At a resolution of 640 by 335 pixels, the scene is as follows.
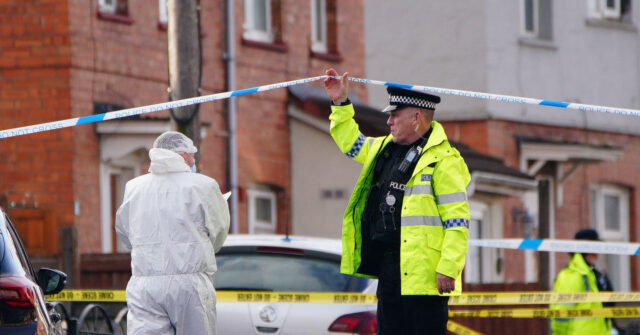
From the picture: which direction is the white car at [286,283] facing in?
away from the camera

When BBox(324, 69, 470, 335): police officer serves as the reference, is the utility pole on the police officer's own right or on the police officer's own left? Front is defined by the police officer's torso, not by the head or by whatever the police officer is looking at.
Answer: on the police officer's own right

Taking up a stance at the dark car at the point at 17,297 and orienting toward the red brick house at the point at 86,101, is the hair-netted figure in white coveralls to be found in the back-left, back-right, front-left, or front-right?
front-right

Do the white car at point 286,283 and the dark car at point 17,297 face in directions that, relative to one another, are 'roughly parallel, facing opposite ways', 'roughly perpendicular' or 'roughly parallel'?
roughly parallel

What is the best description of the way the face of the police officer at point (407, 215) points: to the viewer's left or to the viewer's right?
to the viewer's left

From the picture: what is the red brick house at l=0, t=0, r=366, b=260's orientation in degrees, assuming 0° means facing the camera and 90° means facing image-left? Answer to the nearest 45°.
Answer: approximately 315°

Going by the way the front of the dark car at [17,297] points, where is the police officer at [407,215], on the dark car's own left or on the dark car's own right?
on the dark car's own right

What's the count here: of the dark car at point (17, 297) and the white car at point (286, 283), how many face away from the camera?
2

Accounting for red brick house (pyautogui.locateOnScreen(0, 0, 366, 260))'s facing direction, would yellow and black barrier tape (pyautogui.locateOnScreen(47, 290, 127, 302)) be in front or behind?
in front

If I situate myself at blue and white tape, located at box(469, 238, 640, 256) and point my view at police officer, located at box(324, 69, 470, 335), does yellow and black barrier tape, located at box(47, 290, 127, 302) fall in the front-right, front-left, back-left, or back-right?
front-right

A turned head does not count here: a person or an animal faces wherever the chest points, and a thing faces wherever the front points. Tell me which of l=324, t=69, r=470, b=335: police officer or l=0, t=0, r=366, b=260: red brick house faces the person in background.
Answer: the red brick house

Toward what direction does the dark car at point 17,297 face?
away from the camera

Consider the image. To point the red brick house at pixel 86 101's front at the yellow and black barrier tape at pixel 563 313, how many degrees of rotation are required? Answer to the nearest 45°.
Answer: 0° — it already faces it
